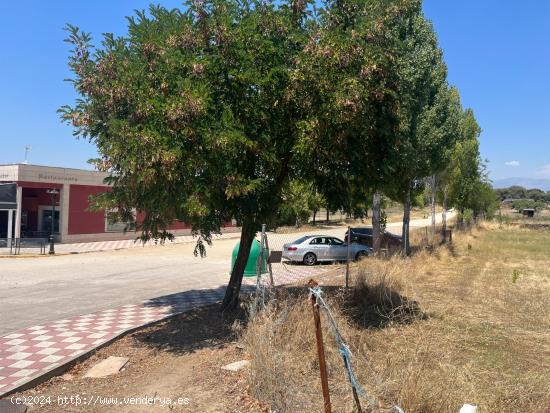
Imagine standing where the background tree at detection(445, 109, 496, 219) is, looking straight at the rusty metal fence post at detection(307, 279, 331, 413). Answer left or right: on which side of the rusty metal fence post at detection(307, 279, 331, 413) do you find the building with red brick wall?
right

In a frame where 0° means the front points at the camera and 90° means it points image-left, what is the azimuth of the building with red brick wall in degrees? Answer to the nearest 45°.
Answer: approximately 315°

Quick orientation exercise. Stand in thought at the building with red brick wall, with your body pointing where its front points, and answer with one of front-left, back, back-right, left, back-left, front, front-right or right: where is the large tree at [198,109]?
front-right

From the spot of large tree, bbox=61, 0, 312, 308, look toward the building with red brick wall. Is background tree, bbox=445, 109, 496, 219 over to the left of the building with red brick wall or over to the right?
right

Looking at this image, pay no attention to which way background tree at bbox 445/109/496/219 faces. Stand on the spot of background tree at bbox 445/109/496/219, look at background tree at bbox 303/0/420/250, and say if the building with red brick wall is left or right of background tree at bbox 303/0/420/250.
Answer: right

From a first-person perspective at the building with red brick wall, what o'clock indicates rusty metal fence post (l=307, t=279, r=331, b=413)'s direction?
The rusty metal fence post is roughly at 1 o'clock from the building with red brick wall.
